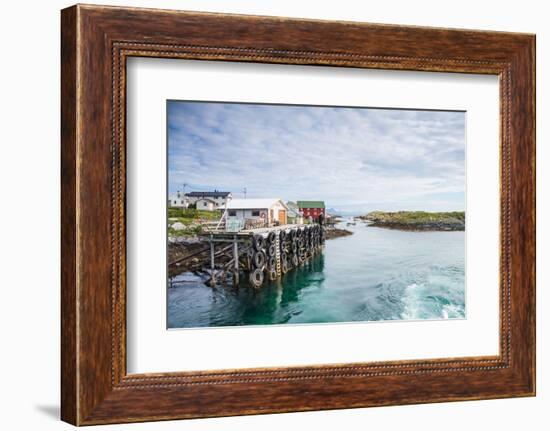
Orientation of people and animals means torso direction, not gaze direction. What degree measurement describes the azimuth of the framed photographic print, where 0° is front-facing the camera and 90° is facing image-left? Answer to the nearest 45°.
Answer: approximately 315°
